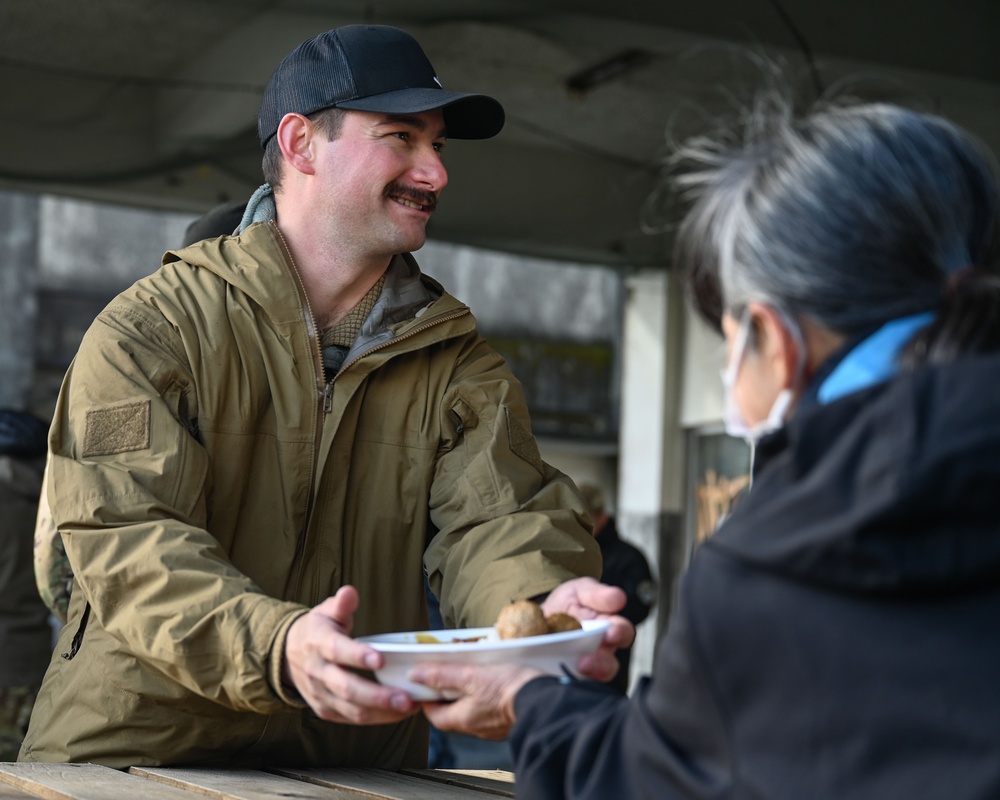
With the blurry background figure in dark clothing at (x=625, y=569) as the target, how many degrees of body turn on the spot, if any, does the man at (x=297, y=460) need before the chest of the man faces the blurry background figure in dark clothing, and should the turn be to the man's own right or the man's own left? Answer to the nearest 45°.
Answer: approximately 135° to the man's own left

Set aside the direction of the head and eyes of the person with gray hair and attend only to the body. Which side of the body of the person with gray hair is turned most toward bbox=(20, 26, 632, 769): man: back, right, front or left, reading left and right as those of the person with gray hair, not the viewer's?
front

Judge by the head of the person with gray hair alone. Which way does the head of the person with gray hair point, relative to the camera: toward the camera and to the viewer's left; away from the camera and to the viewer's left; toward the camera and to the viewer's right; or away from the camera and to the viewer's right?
away from the camera and to the viewer's left

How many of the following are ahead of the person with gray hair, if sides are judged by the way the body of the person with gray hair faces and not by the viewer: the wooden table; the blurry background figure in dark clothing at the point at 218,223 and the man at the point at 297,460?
3

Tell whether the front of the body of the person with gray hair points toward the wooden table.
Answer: yes

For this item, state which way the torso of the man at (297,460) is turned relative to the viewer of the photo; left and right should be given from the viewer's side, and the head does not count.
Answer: facing the viewer and to the right of the viewer

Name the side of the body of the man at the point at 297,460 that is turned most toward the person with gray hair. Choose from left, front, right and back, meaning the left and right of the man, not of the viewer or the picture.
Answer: front

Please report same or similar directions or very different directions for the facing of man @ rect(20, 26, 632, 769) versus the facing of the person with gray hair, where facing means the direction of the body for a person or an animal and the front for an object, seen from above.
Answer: very different directions

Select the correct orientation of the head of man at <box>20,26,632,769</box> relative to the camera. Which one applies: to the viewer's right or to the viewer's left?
to the viewer's right

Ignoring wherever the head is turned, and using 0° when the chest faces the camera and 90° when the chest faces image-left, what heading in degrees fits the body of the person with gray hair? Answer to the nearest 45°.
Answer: approximately 135°

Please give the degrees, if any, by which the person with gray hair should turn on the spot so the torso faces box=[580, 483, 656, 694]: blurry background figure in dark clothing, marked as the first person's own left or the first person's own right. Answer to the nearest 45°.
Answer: approximately 45° to the first person's own right
